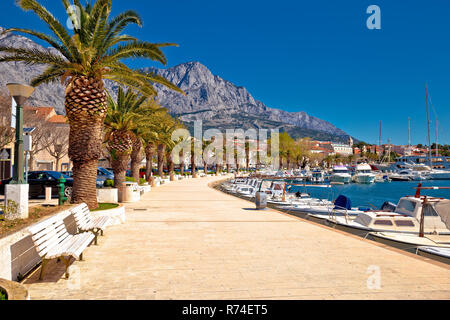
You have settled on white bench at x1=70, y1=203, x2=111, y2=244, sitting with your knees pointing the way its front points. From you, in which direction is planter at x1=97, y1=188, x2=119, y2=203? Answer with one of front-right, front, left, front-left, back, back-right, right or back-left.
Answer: back-left

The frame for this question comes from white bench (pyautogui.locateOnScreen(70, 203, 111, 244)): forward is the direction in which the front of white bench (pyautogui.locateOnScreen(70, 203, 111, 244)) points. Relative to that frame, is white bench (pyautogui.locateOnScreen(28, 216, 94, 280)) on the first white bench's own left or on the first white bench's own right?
on the first white bench's own right

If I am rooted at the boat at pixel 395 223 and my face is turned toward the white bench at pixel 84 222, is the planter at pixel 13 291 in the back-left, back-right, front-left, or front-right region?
front-left

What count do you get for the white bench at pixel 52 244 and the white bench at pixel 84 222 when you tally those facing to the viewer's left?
0

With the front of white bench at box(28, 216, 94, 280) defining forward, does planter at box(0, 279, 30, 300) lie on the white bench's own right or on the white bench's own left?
on the white bench's own right

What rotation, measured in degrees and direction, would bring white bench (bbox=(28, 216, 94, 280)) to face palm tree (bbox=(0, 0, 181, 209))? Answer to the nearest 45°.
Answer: approximately 135° to its left

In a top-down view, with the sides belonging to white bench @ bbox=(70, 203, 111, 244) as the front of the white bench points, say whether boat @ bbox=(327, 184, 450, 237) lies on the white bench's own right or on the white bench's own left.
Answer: on the white bench's own left

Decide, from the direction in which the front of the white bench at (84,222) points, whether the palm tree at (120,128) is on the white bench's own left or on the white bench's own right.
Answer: on the white bench's own left

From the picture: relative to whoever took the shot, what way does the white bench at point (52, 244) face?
facing the viewer and to the right of the viewer

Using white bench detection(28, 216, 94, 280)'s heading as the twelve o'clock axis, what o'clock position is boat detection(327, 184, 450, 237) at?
The boat is roughly at 10 o'clock from the white bench.

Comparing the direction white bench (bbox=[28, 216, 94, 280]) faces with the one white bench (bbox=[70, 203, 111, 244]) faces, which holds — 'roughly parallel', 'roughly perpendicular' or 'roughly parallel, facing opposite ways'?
roughly parallel
